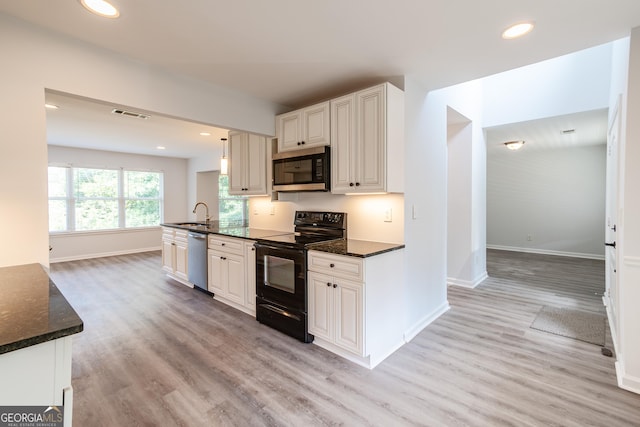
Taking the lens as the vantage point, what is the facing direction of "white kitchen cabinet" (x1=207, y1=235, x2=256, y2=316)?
facing the viewer and to the left of the viewer

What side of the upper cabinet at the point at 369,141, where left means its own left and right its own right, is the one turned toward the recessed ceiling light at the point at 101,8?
front

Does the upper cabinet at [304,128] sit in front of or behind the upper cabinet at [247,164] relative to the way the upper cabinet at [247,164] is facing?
in front

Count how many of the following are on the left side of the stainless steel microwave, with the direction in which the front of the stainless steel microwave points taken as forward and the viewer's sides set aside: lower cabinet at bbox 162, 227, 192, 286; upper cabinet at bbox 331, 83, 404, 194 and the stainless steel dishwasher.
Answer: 1

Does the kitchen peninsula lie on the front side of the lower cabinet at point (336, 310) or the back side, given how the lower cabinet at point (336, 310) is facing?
on the front side

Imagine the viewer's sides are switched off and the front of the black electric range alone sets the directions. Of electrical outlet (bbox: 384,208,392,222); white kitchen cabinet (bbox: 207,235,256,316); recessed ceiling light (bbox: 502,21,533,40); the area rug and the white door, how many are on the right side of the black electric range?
1

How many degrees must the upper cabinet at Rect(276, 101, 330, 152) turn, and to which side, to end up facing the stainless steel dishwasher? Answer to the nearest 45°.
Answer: approximately 90° to its right

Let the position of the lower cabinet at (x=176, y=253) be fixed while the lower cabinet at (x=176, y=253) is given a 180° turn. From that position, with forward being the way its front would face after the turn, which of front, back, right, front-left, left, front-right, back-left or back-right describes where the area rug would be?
right
